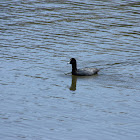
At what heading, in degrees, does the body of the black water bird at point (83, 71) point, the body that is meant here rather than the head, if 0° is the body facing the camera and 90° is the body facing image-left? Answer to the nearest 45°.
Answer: approximately 90°
